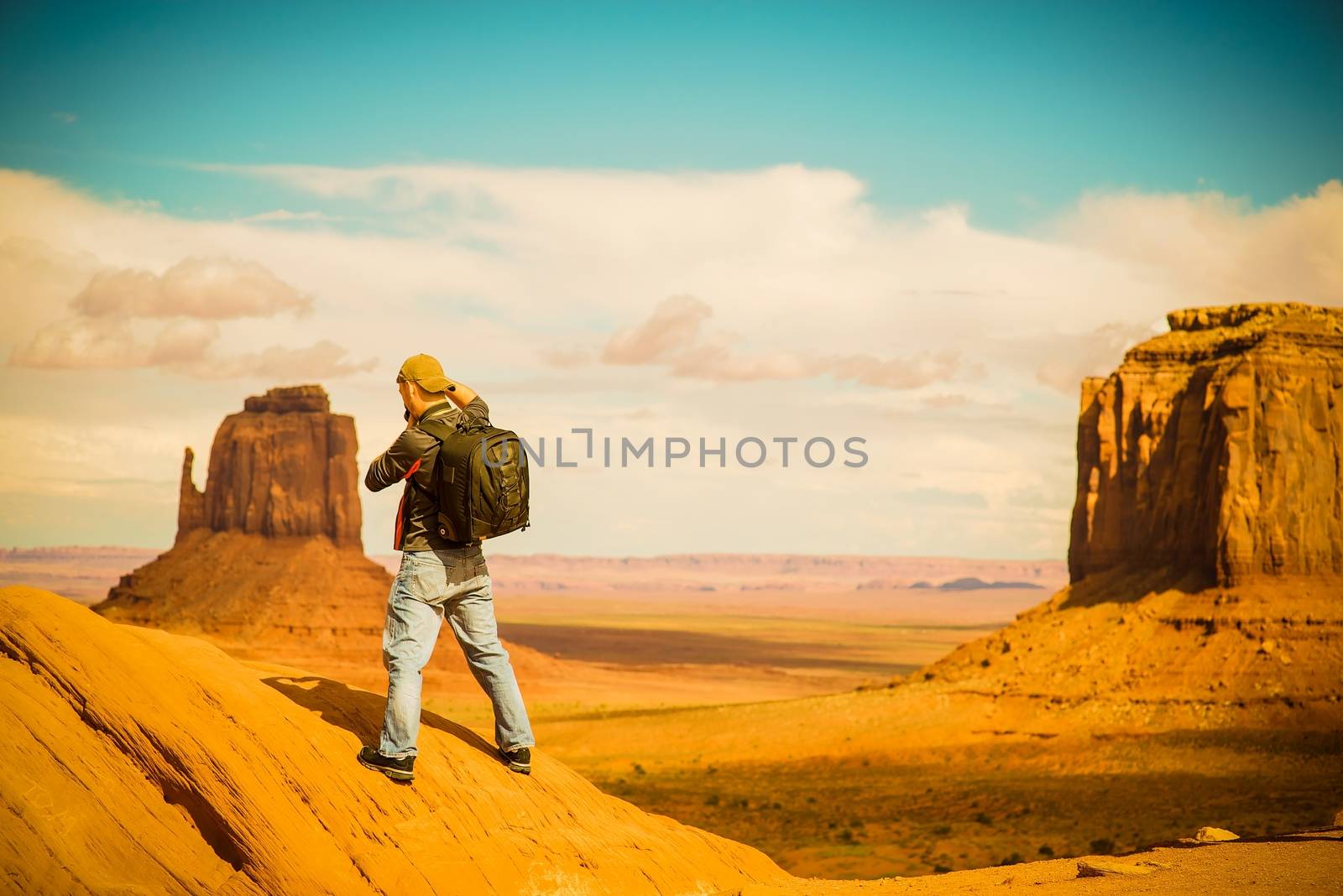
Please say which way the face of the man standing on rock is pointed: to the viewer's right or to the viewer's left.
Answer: to the viewer's left

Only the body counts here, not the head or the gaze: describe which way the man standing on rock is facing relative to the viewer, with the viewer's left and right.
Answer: facing away from the viewer and to the left of the viewer

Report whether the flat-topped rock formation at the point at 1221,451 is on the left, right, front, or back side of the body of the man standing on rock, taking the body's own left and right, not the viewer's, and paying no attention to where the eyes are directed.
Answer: right
